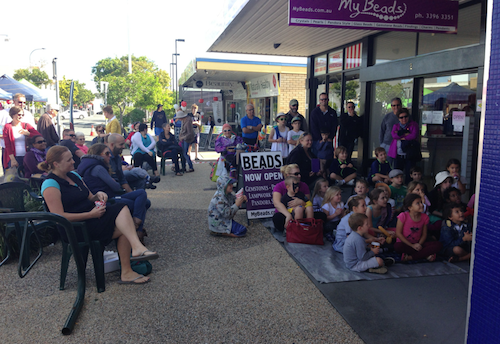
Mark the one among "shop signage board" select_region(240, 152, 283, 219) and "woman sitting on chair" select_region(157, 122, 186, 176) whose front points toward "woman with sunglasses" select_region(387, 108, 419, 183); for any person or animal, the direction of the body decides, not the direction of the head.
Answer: the woman sitting on chair

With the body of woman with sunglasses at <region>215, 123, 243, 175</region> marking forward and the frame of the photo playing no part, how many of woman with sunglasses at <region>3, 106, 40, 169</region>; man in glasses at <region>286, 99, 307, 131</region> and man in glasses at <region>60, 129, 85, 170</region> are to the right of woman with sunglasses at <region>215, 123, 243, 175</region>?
2

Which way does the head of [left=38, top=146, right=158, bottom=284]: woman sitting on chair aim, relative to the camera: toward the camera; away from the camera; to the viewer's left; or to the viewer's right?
to the viewer's right
